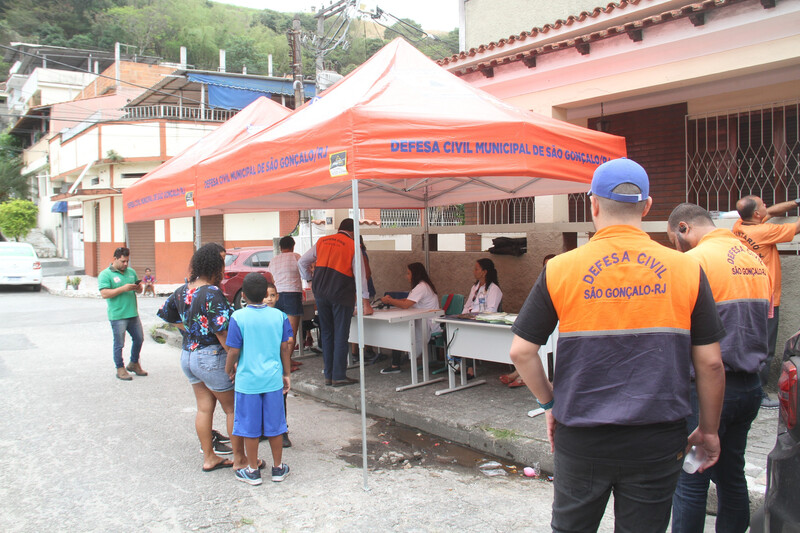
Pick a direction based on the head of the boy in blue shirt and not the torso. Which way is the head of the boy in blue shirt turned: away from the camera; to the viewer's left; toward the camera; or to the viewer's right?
away from the camera

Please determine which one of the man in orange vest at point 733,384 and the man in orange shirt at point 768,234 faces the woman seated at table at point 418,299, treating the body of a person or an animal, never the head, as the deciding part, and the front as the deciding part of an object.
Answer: the man in orange vest at point 733,384

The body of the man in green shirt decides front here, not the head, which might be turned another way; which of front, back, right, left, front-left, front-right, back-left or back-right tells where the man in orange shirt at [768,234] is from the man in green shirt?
front

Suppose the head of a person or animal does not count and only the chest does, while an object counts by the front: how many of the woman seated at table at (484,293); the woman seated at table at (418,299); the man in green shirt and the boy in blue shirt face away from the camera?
1

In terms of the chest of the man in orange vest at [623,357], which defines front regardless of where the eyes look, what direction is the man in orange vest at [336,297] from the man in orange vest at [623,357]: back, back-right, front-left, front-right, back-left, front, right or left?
front-left

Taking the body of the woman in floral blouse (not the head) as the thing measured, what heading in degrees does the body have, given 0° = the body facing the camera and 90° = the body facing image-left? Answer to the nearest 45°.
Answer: approximately 225°

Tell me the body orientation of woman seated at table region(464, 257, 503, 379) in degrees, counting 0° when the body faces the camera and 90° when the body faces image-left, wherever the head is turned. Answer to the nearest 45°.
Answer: approximately 45°

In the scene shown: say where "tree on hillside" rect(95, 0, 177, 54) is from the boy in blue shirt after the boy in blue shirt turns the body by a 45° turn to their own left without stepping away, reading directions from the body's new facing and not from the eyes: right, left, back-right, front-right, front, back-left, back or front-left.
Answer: front-right

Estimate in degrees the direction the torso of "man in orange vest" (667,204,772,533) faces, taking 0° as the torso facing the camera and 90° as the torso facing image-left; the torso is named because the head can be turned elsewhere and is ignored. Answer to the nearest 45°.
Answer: approximately 135°

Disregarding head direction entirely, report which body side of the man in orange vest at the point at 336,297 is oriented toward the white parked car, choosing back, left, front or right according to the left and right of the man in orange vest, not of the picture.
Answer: left

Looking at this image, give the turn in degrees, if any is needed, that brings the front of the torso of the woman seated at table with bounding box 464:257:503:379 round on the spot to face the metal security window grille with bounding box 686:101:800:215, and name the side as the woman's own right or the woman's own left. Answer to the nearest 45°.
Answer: approximately 180°

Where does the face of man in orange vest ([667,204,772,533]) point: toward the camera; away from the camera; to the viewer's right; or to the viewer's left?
to the viewer's left

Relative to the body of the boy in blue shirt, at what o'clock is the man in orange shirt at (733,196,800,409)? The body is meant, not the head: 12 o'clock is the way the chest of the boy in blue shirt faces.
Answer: The man in orange shirt is roughly at 3 o'clock from the boy in blue shirt.

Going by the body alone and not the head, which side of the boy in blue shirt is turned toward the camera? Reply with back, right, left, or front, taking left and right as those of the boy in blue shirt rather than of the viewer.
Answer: back

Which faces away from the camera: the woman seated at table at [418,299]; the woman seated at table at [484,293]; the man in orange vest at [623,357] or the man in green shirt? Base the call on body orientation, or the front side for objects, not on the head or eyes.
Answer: the man in orange vest
